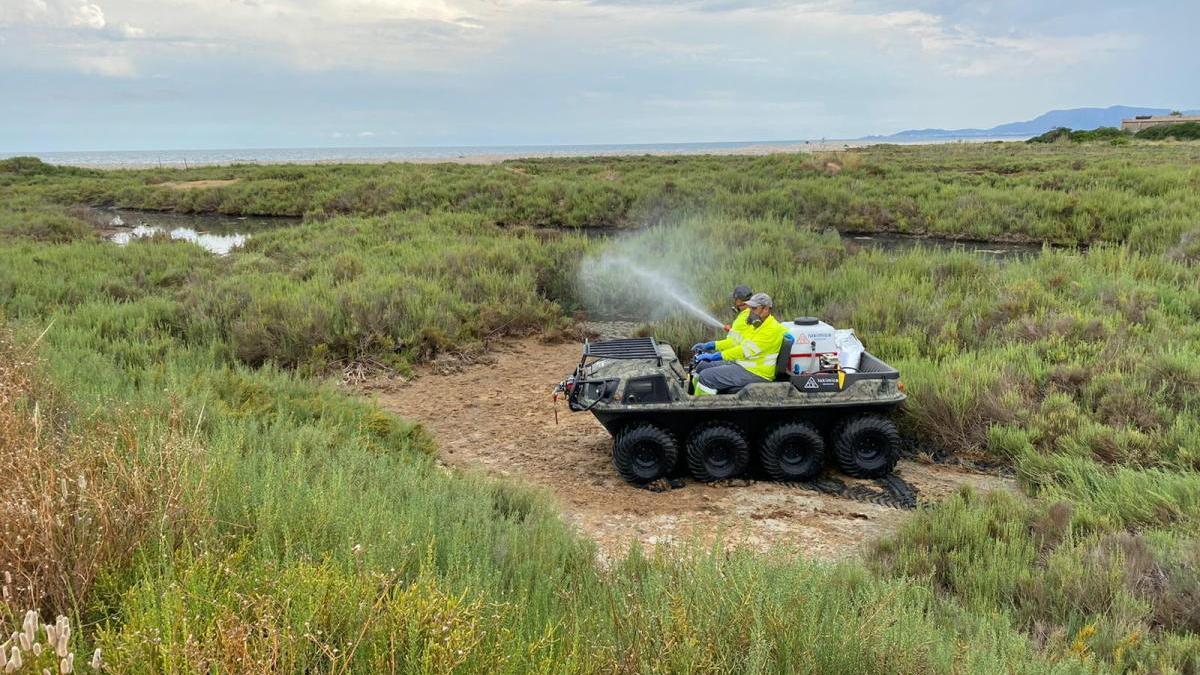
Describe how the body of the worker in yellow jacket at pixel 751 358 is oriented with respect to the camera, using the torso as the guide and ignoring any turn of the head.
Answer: to the viewer's left

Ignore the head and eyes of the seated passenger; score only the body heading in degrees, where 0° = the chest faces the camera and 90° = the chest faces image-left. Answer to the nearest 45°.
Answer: approximately 90°

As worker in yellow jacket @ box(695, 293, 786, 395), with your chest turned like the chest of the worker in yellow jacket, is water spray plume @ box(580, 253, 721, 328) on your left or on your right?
on your right

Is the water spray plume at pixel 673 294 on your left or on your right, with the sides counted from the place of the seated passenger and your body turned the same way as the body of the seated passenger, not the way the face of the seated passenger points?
on your right

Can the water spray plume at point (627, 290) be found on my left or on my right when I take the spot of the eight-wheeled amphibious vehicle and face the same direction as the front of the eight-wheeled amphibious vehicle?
on my right

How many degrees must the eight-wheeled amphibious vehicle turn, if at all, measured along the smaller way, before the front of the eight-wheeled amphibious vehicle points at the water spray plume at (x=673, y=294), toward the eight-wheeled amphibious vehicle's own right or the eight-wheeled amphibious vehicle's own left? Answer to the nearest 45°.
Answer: approximately 90° to the eight-wheeled amphibious vehicle's own right

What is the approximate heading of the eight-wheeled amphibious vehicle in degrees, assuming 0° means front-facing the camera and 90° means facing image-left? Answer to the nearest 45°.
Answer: approximately 90°
